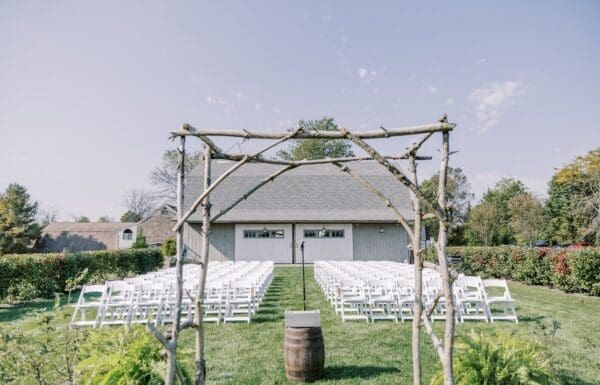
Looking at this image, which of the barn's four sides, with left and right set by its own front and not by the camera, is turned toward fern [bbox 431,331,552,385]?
front

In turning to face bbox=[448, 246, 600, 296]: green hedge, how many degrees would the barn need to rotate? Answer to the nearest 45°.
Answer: approximately 45° to its left

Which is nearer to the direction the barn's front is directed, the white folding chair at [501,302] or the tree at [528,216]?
the white folding chair

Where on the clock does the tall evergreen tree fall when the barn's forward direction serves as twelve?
The tall evergreen tree is roughly at 4 o'clock from the barn.

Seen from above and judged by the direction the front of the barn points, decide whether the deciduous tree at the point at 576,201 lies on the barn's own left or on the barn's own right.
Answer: on the barn's own left

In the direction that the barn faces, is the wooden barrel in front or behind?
in front

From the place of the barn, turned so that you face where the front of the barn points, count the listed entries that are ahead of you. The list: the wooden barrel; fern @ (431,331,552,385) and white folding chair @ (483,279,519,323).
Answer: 3

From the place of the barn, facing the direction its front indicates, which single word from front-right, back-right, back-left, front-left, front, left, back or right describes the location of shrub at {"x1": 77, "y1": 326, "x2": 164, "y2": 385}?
front

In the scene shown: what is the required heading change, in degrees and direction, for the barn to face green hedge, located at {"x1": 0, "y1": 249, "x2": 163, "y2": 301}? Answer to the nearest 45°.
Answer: approximately 45° to its right

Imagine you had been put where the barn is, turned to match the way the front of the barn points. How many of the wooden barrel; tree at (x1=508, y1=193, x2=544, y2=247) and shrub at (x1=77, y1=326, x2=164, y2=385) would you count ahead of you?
2

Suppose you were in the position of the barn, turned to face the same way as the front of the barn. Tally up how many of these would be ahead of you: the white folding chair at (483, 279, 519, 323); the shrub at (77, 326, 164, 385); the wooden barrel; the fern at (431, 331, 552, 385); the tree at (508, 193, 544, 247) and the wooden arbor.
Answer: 5

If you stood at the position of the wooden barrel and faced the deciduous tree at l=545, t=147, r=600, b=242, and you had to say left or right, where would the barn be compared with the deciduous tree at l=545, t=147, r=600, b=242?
left

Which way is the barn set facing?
toward the camera

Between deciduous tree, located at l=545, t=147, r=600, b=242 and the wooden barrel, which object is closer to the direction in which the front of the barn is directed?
the wooden barrel

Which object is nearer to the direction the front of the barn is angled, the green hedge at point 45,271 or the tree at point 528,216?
the green hedge

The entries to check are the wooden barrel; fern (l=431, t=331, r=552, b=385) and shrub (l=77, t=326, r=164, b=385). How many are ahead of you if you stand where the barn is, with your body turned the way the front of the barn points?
3

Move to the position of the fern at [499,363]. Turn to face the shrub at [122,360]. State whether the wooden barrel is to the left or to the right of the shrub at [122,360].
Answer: right

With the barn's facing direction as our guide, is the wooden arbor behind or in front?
in front
